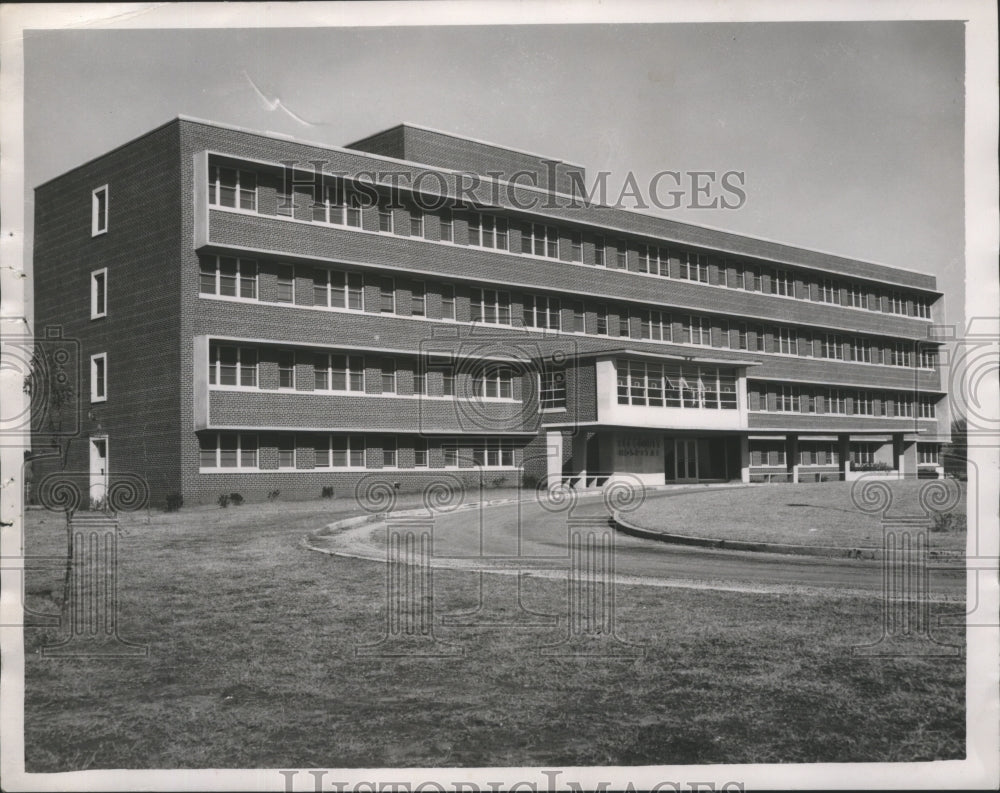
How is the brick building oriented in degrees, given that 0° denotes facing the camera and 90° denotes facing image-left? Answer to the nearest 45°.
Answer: approximately 315°

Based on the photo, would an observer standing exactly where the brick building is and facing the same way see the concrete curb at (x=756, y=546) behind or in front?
in front

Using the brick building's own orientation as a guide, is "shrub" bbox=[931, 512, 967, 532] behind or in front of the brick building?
in front
